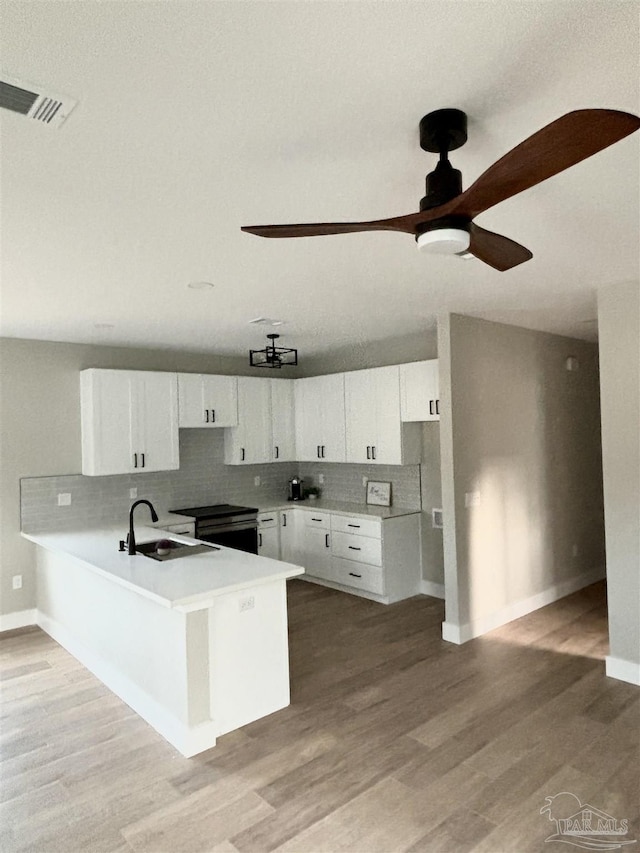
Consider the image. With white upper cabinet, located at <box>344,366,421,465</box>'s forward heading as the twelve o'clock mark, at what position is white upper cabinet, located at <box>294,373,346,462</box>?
white upper cabinet, located at <box>294,373,346,462</box> is roughly at 3 o'clock from white upper cabinet, located at <box>344,366,421,465</box>.

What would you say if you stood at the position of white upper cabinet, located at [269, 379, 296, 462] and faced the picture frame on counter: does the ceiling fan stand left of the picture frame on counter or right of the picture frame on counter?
right

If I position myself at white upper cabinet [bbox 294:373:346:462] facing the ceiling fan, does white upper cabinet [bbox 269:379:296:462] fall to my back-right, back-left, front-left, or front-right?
back-right

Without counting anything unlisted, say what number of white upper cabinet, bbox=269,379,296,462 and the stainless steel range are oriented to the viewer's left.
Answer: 0

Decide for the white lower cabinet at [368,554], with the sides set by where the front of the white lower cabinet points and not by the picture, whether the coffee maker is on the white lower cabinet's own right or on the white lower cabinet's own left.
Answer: on the white lower cabinet's own right

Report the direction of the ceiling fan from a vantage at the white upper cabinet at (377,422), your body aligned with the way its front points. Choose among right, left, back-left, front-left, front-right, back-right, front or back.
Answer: front-left

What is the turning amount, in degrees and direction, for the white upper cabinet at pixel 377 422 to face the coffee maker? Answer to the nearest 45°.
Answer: approximately 90° to its right
